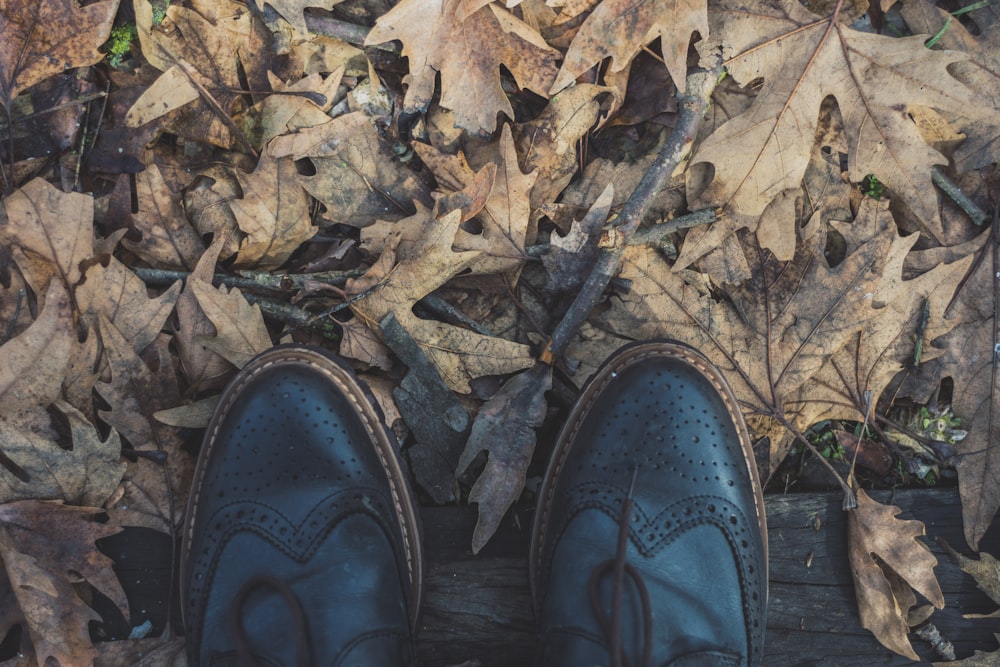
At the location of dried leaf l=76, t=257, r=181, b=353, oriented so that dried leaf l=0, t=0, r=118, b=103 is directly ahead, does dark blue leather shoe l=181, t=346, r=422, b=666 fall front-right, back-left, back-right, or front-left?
back-right

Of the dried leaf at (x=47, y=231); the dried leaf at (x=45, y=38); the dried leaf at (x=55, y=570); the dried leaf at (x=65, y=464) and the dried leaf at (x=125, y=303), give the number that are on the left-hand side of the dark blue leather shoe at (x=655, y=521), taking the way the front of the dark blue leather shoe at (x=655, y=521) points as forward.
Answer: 5

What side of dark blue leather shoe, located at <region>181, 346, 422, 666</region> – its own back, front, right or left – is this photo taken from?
back

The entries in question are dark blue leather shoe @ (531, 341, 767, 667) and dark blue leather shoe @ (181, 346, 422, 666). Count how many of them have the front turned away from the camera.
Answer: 2

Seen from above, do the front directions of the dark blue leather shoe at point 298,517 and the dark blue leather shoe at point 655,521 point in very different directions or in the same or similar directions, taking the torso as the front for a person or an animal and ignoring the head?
same or similar directions

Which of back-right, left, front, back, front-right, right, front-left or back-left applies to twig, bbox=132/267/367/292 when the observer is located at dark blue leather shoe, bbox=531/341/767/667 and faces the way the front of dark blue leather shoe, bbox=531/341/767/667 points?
left

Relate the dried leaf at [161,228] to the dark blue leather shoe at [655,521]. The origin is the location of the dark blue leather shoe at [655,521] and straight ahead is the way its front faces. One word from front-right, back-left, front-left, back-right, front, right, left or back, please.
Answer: left

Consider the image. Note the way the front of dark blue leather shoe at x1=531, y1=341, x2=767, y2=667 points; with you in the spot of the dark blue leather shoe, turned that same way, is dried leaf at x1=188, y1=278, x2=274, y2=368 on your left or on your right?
on your left

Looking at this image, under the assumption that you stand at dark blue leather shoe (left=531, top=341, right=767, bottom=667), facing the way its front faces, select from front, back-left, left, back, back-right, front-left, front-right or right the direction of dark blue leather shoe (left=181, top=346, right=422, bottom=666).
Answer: left

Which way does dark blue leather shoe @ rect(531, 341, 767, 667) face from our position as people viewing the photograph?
facing away from the viewer

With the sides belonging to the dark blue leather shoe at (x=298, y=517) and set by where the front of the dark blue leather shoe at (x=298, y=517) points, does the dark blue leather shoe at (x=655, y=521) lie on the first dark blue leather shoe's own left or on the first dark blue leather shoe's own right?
on the first dark blue leather shoe's own right
